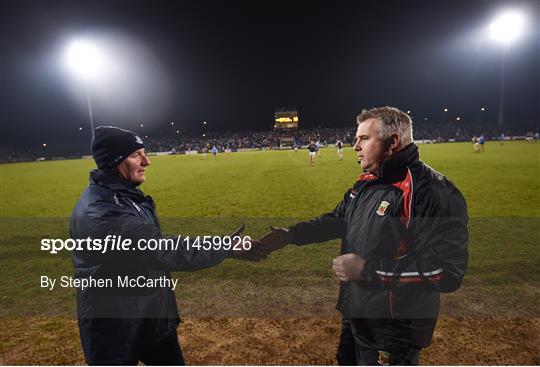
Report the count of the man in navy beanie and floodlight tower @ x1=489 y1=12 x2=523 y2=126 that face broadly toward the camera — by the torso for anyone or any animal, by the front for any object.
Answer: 1

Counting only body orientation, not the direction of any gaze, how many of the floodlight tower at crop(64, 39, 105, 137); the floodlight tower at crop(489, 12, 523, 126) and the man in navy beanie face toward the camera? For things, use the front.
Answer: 2

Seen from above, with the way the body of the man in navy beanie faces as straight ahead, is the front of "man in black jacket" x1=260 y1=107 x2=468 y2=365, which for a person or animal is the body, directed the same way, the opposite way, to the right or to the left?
the opposite way

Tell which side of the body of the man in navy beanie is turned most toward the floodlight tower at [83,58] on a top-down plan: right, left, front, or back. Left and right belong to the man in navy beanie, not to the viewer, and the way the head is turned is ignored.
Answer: left

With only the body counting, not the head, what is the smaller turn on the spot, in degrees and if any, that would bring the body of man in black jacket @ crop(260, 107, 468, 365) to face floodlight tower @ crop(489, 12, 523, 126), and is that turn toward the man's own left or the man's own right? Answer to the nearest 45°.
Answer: approximately 135° to the man's own right

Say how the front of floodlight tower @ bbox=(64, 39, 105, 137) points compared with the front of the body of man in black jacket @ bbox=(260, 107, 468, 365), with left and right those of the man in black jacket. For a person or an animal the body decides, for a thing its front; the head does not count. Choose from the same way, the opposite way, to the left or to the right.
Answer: to the left

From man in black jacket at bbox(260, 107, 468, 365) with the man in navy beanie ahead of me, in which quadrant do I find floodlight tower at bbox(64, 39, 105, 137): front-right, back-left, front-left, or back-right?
front-right

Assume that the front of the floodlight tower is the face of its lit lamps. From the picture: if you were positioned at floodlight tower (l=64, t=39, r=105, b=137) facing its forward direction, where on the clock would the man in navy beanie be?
The man in navy beanie is roughly at 12 o'clock from the floodlight tower.

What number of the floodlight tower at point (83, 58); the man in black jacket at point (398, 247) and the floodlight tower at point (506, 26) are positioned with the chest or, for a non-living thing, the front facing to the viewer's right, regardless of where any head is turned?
0

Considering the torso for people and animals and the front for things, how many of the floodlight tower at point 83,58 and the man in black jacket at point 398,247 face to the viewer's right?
0

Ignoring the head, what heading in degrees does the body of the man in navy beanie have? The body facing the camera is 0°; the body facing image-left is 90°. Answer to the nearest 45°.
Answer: approximately 270°

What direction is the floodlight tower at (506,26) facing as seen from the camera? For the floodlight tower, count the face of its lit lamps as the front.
toward the camera

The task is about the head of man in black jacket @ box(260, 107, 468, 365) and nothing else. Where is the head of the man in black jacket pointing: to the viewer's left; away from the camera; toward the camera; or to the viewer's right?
to the viewer's left

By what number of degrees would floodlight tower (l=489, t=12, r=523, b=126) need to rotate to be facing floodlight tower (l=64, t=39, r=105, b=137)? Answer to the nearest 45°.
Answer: approximately 45° to its right

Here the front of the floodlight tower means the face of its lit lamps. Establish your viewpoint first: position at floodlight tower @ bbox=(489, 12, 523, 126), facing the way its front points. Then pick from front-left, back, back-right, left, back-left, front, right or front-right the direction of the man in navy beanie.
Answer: front
